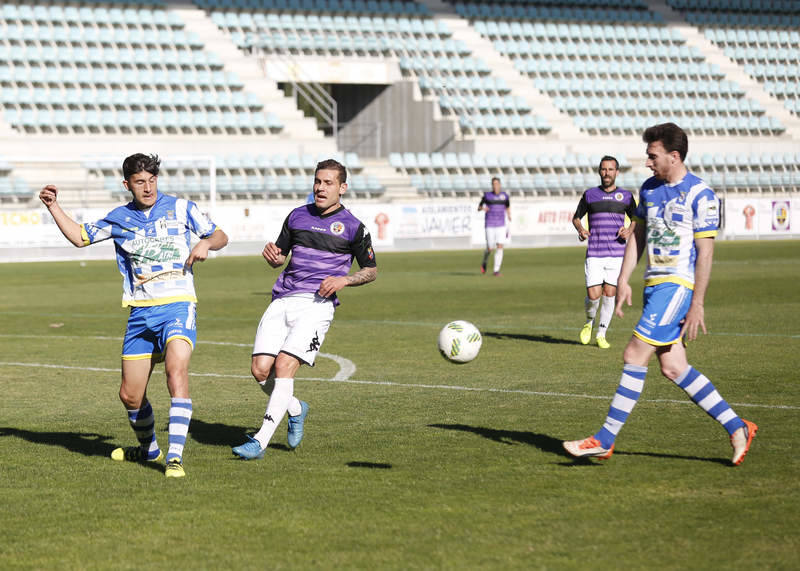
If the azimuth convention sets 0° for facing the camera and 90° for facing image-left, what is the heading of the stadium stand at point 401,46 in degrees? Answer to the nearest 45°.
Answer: approximately 0°

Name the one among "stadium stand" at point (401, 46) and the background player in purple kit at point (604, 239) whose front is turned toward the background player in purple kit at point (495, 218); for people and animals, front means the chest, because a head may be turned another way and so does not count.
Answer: the stadium stand

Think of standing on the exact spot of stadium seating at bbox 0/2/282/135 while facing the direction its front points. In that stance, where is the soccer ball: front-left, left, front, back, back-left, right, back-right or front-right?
front

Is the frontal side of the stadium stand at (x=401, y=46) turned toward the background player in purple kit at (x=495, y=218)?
yes

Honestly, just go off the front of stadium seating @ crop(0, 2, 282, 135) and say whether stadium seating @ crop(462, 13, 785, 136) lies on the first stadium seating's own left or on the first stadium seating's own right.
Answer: on the first stadium seating's own left

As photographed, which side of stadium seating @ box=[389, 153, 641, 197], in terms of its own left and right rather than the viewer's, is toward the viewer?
front

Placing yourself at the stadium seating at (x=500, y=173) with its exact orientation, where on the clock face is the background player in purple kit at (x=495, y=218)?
The background player in purple kit is roughly at 12 o'clock from the stadium seating.

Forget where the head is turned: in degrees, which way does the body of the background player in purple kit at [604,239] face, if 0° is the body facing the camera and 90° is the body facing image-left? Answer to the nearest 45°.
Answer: approximately 0°

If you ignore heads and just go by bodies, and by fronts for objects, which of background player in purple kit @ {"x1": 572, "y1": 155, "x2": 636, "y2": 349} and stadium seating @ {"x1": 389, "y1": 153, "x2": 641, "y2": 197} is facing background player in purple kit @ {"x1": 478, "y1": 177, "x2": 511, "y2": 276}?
the stadium seating

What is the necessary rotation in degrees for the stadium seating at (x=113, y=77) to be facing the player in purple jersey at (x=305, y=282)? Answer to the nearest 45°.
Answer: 0° — it already faces them

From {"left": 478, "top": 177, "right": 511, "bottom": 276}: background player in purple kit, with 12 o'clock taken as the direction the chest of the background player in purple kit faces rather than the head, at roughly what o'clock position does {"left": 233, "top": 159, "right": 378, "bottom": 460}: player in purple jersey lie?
The player in purple jersey is roughly at 12 o'clock from the background player in purple kit.

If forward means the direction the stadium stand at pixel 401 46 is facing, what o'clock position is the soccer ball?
The soccer ball is roughly at 12 o'clock from the stadium stand.

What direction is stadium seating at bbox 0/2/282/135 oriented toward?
toward the camera

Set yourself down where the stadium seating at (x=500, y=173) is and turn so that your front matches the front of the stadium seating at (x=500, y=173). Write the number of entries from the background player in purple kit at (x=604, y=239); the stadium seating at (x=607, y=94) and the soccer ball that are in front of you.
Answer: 2
